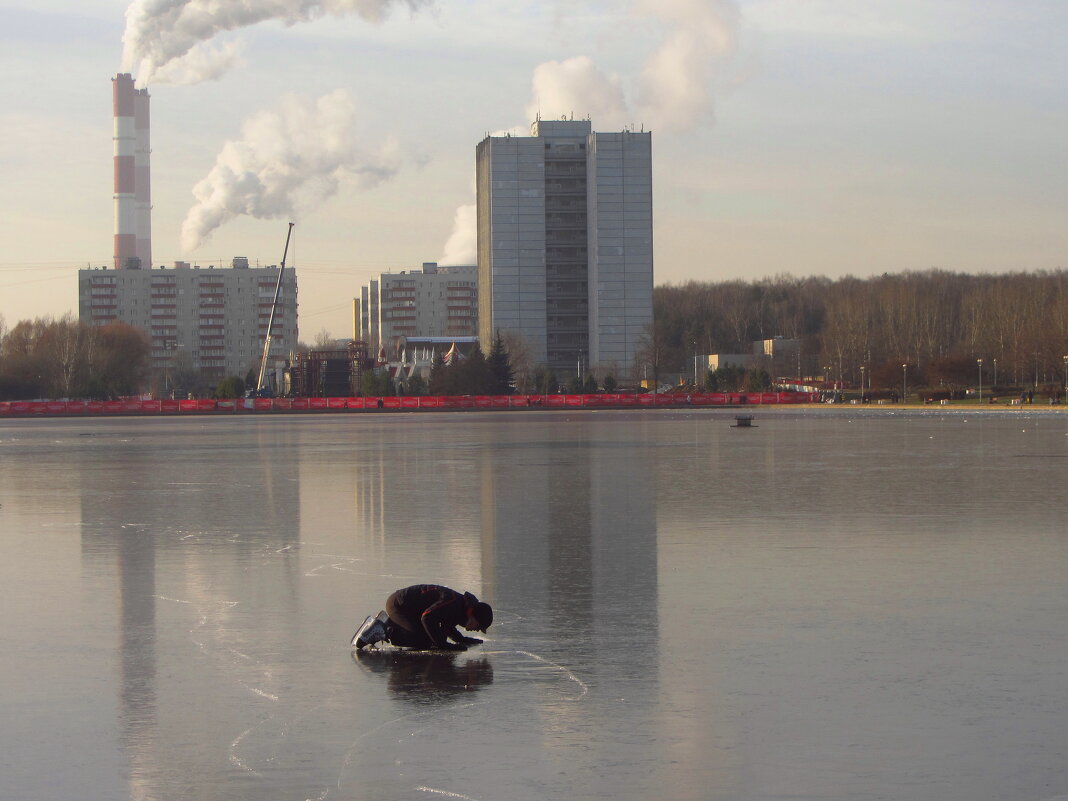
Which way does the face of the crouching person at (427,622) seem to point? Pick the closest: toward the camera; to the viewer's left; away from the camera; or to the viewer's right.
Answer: to the viewer's right

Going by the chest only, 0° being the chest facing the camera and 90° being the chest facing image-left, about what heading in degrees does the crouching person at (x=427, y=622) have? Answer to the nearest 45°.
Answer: approximately 270°
